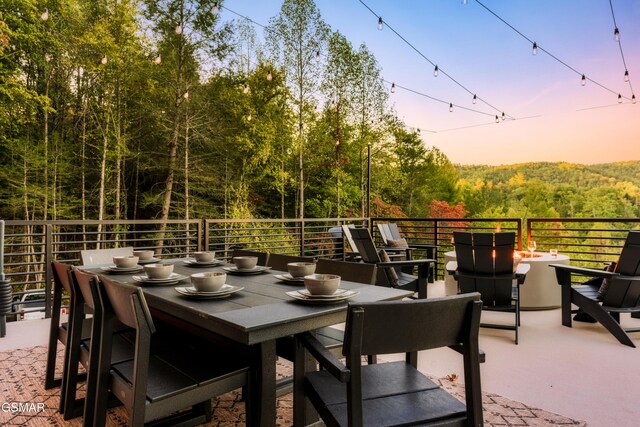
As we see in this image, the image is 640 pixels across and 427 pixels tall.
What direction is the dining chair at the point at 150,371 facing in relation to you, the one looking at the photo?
facing away from the viewer and to the right of the viewer

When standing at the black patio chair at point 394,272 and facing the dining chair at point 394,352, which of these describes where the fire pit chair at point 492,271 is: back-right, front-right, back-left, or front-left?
front-left

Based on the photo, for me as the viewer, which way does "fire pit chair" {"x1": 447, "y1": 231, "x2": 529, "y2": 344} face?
facing away from the viewer

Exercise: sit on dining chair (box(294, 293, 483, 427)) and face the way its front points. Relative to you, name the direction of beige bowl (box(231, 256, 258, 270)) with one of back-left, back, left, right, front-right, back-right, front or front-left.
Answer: front

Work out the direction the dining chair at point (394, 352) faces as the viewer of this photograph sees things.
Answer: facing away from the viewer and to the left of the viewer

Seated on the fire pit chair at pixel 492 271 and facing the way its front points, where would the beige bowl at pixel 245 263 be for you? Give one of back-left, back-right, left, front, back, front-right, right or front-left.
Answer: back-left

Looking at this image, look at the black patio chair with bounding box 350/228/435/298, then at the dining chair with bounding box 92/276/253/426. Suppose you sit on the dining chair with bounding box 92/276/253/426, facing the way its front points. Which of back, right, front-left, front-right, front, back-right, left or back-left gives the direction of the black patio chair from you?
front

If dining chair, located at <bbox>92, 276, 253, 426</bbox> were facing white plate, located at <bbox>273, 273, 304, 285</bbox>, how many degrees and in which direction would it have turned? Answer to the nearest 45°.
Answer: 0° — it already faces it

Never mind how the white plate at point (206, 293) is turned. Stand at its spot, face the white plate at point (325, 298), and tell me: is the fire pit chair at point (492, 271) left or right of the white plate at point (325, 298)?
left

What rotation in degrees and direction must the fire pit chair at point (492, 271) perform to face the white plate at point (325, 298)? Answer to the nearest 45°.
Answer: approximately 180°

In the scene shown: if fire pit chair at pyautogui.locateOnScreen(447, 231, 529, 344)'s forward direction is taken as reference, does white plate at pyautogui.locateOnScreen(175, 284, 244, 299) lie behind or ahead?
behind

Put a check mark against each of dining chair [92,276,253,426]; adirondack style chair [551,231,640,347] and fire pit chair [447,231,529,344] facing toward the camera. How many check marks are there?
0

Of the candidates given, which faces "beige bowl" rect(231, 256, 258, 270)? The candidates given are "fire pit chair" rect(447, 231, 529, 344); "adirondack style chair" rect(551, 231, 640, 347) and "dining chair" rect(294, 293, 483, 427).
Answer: the dining chair
